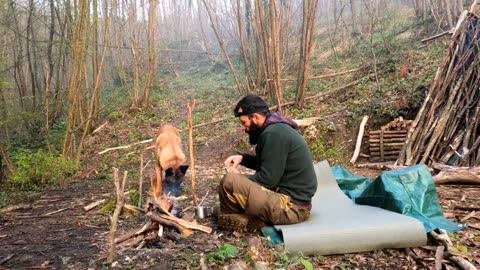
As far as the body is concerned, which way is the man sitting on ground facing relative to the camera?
to the viewer's left

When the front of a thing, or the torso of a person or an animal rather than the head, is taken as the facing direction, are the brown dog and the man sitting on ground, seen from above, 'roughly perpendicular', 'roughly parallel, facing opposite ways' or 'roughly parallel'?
roughly perpendicular

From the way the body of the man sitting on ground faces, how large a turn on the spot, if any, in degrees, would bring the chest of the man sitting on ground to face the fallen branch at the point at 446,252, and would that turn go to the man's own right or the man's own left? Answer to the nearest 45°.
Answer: approximately 180°

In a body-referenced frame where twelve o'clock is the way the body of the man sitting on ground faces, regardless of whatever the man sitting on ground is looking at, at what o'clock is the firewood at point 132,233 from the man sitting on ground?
The firewood is roughly at 12 o'clock from the man sitting on ground.

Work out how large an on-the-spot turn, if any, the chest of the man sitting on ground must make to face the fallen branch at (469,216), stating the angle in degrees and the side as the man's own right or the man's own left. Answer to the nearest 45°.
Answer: approximately 180°

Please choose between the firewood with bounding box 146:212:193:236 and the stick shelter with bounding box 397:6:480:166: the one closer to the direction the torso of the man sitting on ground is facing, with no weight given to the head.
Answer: the firewood

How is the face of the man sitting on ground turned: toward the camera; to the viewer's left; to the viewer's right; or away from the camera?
to the viewer's left
